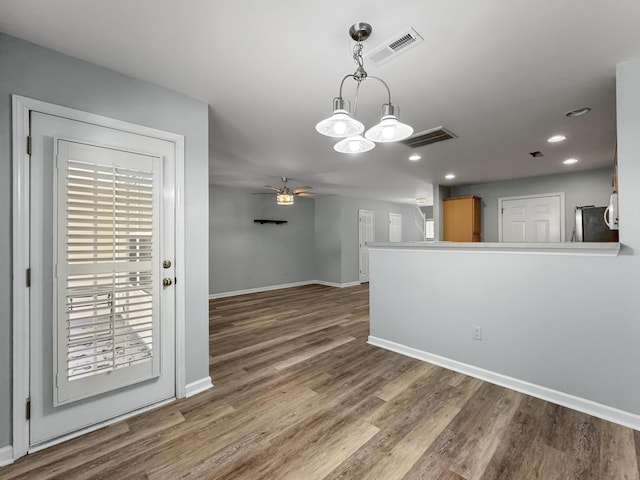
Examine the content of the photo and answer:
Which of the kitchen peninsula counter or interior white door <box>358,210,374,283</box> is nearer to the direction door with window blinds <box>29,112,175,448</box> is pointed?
the kitchen peninsula counter

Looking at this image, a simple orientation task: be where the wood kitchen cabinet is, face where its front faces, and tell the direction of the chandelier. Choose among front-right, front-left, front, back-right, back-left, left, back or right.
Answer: right

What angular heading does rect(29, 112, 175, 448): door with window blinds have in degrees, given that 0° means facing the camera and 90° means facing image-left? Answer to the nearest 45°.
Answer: approximately 315°

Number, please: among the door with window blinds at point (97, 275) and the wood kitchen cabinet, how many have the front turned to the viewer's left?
0

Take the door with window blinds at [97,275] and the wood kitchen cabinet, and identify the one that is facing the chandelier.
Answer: the door with window blinds

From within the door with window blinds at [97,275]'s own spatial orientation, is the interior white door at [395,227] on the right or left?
on its left
